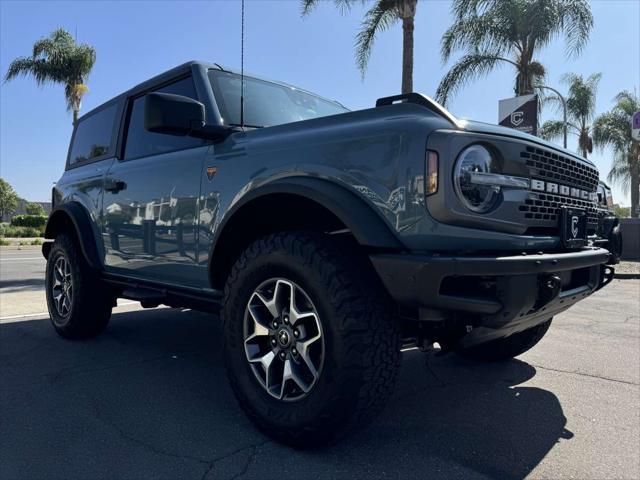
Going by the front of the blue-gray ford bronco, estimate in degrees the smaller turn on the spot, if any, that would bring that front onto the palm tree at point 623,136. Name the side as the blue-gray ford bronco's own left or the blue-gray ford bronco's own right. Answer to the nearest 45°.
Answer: approximately 90° to the blue-gray ford bronco's own left

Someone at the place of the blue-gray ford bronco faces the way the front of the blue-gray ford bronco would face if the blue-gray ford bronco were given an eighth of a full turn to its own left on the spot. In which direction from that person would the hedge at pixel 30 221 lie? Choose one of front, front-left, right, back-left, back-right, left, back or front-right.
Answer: back-left

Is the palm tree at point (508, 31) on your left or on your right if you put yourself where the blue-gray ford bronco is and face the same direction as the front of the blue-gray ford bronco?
on your left

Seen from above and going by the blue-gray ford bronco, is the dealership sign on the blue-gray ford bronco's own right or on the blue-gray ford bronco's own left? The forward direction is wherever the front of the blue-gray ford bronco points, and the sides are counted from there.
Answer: on the blue-gray ford bronco's own left

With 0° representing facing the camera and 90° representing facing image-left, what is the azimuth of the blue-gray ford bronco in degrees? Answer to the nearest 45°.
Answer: approximately 315°

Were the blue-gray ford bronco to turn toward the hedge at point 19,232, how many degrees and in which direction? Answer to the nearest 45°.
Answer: approximately 180°
